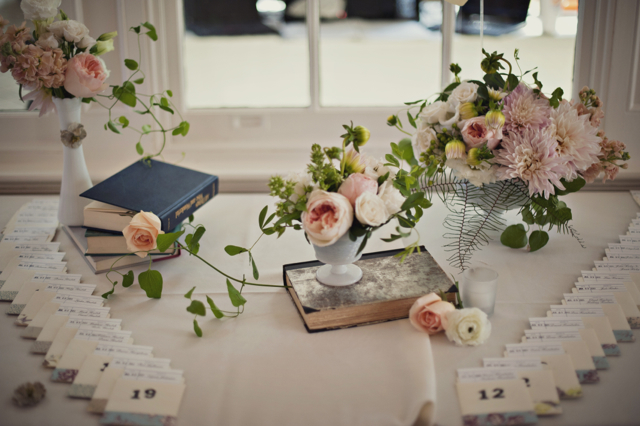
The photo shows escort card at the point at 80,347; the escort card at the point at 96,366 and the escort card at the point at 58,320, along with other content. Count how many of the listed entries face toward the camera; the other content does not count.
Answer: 3

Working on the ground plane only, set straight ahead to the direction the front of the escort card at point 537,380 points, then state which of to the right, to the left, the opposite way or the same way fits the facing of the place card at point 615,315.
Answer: the same way

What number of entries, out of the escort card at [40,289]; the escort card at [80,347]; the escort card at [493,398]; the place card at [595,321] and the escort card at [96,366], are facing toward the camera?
5

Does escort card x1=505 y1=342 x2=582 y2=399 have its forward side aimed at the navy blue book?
no

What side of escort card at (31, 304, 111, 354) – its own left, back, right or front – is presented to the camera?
front

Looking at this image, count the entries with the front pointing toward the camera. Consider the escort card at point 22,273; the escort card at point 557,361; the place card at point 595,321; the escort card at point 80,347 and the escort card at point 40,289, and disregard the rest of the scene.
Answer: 5

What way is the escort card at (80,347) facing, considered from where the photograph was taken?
facing the viewer
